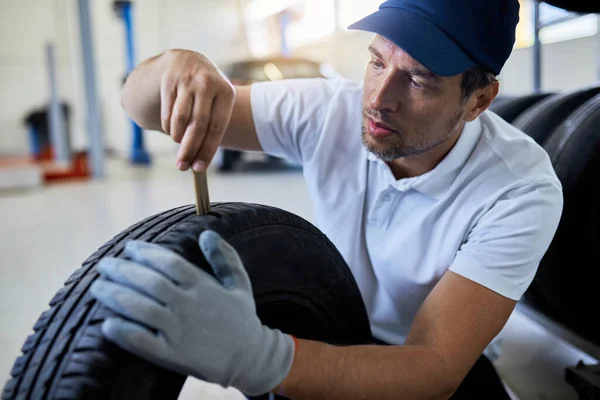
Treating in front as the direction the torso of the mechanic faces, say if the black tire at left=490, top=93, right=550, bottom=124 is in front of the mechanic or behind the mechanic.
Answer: behind

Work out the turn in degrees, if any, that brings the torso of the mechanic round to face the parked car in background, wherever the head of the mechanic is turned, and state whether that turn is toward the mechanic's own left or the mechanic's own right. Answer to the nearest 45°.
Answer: approximately 135° to the mechanic's own right

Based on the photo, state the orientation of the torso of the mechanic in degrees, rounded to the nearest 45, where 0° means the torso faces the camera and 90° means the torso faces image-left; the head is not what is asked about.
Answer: approximately 45°

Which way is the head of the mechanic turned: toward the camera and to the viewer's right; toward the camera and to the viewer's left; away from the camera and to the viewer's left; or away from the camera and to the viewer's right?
toward the camera and to the viewer's left

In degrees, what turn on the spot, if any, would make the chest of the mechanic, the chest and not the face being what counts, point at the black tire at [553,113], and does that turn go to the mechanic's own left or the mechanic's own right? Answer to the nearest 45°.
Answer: approximately 180°

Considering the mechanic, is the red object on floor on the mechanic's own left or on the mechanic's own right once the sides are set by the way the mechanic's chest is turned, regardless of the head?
on the mechanic's own right
